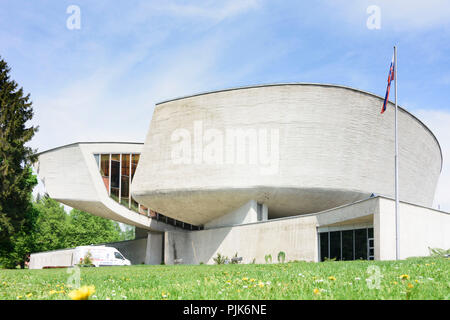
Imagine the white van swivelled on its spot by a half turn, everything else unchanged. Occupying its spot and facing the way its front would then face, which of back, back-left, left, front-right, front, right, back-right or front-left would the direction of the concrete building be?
back

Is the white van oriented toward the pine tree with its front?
no

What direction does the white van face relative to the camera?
to the viewer's right

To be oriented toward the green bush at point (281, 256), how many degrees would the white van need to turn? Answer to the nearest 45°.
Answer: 0° — it already faces it
